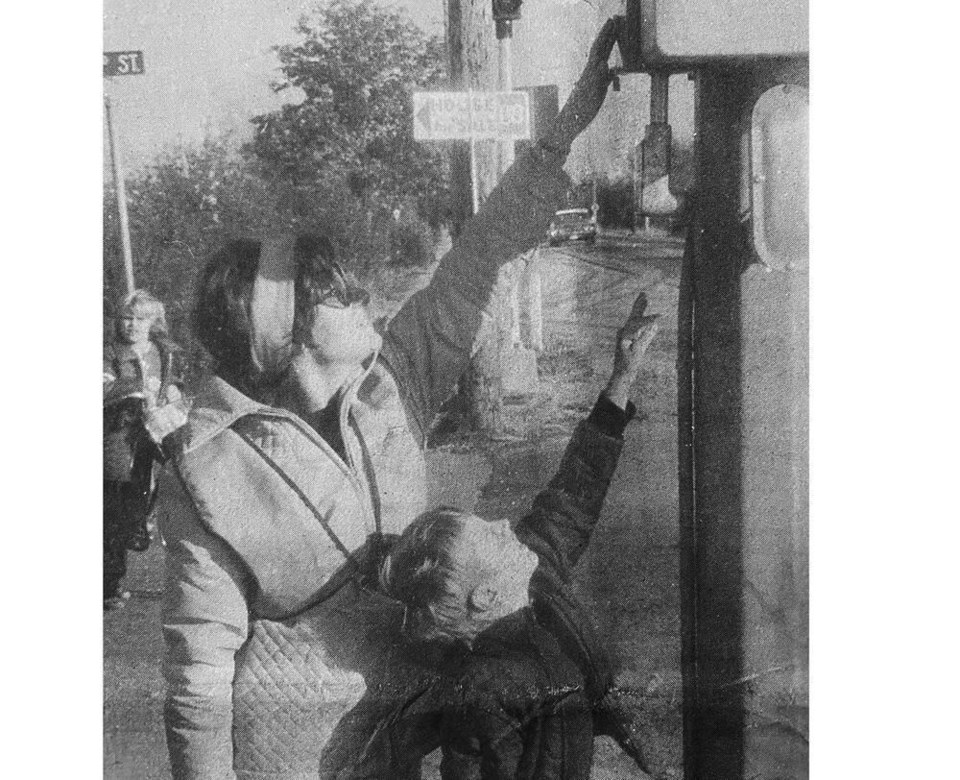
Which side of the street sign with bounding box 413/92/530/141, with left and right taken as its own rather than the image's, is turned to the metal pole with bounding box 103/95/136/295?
right

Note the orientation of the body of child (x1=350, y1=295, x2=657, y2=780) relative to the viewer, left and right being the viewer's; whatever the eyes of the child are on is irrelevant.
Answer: facing away from the viewer and to the right of the viewer

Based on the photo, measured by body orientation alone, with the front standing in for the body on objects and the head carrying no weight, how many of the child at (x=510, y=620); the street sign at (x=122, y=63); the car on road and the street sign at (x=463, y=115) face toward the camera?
3

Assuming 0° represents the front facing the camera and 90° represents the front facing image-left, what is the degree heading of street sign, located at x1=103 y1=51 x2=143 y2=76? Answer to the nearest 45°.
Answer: approximately 0°

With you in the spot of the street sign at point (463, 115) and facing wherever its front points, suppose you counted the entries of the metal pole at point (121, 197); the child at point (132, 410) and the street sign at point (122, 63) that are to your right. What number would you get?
3
